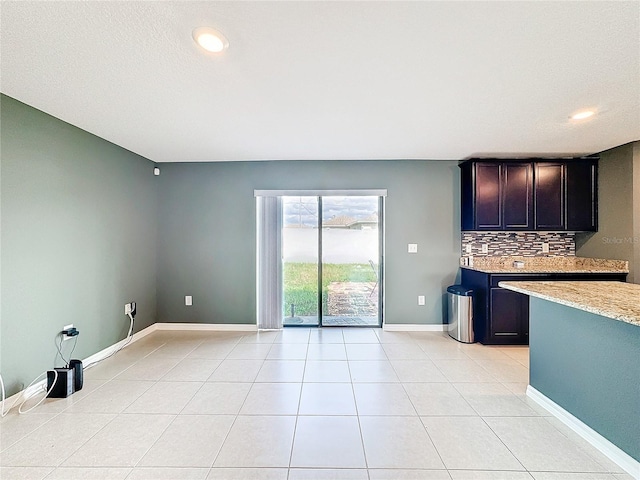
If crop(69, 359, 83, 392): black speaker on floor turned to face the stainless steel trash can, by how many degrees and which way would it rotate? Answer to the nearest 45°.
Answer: approximately 45° to its left

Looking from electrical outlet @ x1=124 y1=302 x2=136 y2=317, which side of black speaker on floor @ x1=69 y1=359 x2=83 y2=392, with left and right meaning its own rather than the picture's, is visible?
left

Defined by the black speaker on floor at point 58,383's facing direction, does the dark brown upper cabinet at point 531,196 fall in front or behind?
in front

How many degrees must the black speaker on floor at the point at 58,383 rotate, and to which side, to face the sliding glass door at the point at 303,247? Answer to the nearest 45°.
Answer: approximately 45° to its left

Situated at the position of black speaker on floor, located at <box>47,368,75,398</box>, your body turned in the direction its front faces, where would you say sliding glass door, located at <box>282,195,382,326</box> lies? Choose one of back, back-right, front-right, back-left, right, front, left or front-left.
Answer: front-left

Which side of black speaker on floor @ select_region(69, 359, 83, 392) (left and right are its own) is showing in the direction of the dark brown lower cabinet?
front

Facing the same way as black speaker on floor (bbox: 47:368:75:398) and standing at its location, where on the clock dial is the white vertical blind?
The white vertical blind is roughly at 10 o'clock from the black speaker on floor.

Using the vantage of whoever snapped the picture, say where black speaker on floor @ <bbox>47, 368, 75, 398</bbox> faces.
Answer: facing the viewer and to the right of the viewer

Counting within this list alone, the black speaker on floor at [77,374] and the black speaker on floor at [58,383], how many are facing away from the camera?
0
